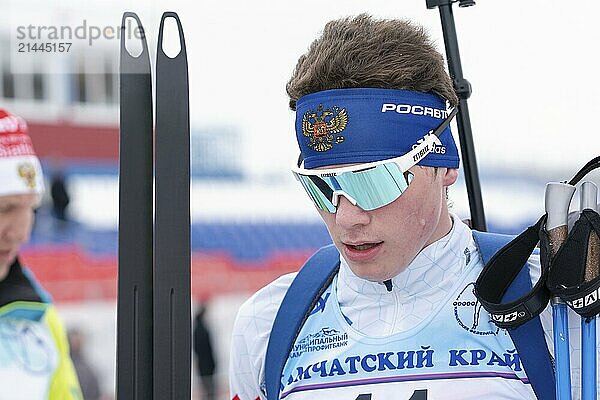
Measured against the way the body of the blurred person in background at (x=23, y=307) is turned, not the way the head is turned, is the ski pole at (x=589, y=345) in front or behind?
in front

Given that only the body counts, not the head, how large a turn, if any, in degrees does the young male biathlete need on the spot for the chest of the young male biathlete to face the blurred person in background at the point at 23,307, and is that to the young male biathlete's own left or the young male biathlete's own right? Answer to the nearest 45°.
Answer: approximately 135° to the young male biathlete's own right

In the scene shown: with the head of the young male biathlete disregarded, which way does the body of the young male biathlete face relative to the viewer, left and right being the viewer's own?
facing the viewer

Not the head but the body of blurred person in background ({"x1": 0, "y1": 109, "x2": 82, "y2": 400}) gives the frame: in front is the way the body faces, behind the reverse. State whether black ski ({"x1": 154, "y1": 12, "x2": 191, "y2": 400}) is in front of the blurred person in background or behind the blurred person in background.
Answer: in front

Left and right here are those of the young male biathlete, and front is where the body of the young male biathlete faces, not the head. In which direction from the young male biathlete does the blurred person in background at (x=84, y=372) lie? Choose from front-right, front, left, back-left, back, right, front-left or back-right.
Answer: back-right

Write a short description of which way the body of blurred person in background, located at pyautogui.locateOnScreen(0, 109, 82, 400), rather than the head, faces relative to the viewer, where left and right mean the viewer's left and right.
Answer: facing the viewer and to the right of the viewer

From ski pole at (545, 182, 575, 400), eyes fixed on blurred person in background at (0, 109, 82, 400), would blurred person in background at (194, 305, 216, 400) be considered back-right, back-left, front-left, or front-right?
front-right

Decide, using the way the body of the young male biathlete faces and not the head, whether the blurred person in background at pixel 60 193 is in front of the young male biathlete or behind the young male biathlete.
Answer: behind

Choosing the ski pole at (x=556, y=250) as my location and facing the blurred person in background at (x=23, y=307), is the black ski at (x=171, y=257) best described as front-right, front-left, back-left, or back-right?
front-left

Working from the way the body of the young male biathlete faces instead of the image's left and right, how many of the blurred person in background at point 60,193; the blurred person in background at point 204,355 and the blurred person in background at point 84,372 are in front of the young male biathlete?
0

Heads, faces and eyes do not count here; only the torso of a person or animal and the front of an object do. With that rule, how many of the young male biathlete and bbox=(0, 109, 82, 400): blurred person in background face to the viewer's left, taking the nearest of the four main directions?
0
